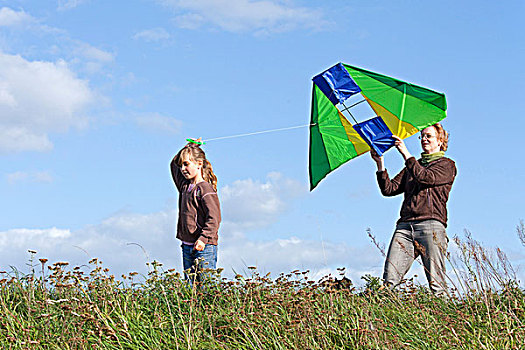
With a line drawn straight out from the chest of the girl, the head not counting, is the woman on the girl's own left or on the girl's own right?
on the girl's own left

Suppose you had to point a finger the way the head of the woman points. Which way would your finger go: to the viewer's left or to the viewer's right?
to the viewer's left

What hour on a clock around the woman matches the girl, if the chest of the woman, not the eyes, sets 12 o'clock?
The girl is roughly at 1 o'clock from the woman.

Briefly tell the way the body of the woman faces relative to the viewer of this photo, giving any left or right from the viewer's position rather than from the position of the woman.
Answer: facing the viewer and to the left of the viewer
